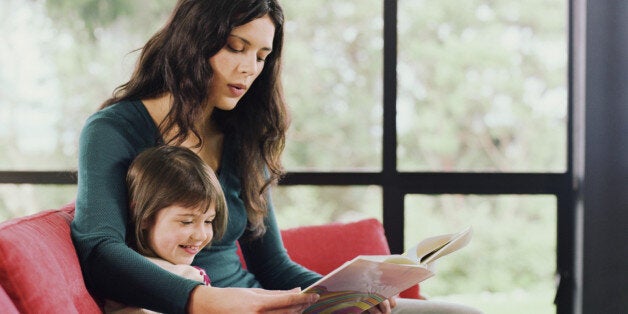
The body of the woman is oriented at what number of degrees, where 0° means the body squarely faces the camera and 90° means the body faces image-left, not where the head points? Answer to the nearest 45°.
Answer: approximately 315°

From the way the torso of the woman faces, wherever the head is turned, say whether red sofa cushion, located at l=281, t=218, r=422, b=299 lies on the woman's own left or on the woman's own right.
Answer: on the woman's own left

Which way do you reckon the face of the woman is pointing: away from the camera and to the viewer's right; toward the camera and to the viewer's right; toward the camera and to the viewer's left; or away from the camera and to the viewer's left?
toward the camera and to the viewer's right

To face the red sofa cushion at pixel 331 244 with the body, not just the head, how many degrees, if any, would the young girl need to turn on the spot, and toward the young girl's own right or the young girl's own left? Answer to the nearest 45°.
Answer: approximately 90° to the young girl's own left

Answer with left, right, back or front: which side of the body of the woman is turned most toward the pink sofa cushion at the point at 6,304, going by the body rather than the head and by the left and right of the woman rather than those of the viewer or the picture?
right

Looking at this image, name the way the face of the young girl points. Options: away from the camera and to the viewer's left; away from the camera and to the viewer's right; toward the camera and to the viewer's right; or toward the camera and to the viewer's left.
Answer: toward the camera and to the viewer's right
